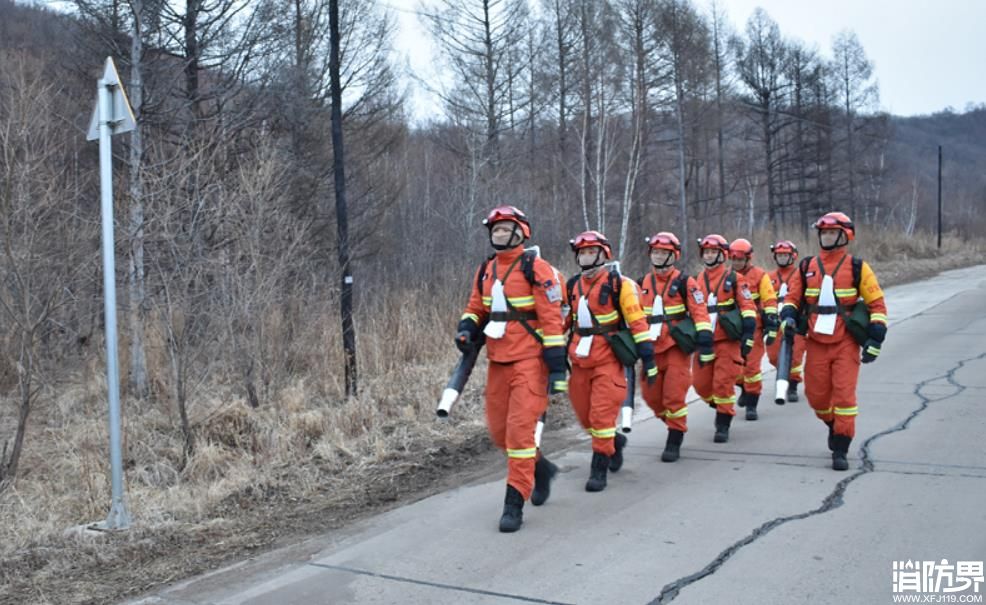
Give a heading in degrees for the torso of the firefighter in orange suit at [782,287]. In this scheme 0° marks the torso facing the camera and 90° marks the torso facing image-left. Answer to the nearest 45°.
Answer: approximately 45°

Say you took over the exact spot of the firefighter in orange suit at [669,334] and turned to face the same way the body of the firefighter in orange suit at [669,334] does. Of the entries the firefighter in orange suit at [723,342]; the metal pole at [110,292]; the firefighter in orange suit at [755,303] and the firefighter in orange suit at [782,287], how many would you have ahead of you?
1

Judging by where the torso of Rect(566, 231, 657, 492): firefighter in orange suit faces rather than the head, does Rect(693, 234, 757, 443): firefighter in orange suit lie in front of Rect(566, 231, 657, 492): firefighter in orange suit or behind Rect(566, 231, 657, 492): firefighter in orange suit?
behind

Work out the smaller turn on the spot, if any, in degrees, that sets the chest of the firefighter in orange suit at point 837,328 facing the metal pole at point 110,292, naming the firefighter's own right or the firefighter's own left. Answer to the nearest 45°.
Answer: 0° — they already face it

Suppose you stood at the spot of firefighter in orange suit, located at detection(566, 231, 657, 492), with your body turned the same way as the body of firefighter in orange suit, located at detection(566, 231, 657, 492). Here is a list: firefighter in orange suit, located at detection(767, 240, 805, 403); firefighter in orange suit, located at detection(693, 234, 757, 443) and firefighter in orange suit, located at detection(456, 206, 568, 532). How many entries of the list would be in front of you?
1

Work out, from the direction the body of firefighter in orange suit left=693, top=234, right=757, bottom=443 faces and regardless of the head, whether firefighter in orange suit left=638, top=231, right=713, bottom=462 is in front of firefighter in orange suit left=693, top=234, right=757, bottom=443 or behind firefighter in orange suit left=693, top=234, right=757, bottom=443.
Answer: in front

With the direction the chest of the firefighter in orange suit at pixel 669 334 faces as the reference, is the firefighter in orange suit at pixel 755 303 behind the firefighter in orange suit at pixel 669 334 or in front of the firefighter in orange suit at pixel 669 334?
behind

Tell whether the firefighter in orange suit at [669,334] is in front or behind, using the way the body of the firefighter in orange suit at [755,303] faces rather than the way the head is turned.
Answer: in front

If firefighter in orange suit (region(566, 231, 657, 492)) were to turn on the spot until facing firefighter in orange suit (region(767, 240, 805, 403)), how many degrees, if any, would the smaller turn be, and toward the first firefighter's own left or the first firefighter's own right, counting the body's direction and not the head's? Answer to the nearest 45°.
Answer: approximately 180°

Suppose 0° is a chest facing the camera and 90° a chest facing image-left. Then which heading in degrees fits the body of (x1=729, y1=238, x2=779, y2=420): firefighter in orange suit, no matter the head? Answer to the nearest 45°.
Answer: approximately 45°
